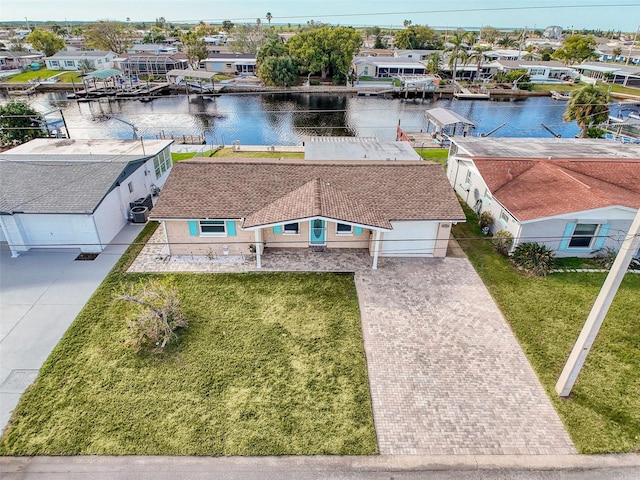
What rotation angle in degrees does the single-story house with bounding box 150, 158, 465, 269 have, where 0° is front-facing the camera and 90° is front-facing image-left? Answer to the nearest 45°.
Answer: approximately 0°

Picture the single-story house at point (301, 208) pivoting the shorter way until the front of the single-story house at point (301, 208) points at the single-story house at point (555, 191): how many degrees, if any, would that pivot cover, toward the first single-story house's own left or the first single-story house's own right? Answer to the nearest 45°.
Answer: approximately 90° to the first single-story house's own left

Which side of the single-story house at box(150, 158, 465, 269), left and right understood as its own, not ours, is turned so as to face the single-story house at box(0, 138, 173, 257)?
right

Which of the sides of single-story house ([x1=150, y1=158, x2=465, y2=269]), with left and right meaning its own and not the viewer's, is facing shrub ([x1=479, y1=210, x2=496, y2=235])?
left

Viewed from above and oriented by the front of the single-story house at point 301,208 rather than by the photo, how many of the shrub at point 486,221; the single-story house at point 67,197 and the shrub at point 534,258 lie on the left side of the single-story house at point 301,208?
2

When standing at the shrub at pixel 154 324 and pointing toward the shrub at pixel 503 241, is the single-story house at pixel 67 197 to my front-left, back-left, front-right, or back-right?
back-left

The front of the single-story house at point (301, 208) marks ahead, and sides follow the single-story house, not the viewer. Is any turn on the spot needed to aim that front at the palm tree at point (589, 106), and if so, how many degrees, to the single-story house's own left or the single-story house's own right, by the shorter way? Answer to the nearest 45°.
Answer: approximately 135° to the single-story house's own left

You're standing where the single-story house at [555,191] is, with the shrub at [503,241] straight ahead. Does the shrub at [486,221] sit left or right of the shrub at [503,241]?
right
